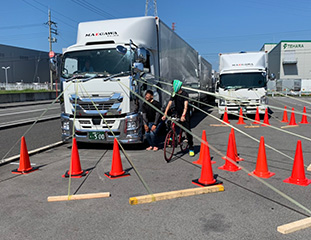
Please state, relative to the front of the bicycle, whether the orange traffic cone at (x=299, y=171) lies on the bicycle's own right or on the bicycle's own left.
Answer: on the bicycle's own left

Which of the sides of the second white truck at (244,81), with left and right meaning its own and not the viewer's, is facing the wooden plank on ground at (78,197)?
front

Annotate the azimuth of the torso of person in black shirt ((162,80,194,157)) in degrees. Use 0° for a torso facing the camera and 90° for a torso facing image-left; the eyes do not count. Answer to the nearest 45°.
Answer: approximately 45°

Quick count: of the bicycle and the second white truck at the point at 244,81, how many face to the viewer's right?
0

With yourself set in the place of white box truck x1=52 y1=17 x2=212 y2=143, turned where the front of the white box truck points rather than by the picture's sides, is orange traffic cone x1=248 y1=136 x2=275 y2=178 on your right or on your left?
on your left

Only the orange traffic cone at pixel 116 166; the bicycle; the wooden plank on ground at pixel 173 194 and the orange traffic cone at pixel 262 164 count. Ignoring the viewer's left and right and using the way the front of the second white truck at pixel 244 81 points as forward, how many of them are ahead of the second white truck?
4

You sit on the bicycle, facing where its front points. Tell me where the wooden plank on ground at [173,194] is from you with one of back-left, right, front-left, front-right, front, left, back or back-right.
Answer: front-left

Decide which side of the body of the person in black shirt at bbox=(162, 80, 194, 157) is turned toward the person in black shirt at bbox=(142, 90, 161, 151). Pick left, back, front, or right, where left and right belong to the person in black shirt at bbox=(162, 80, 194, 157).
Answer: right

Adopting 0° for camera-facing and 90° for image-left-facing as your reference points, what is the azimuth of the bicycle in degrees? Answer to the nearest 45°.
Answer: approximately 45°

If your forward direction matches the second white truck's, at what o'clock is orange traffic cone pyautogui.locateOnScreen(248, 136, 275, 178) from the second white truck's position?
The orange traffic cone is roughly at 12 o'clock from the second white truck.
